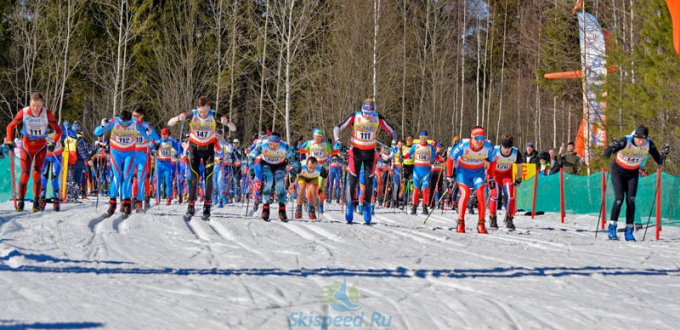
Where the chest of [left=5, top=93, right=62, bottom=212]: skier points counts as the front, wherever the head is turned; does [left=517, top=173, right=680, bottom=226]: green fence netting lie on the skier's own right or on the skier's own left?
on the skier's own left

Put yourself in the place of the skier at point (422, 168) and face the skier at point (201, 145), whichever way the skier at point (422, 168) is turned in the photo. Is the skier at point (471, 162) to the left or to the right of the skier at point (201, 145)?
left

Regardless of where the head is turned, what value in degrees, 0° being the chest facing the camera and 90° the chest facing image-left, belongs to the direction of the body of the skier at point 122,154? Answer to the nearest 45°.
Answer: approximately 0°

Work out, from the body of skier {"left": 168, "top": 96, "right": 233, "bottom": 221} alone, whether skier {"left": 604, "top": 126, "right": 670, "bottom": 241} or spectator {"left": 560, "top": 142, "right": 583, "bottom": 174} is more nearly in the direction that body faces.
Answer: the skier

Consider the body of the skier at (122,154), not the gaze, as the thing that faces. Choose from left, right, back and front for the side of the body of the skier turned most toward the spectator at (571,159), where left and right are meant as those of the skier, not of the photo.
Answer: left

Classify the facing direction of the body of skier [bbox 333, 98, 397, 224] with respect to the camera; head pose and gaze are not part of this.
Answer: toward the camera

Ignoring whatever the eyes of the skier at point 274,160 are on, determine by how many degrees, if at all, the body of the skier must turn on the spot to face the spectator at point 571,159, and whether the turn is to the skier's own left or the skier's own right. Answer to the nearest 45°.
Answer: approximately 135° to the skier's own left

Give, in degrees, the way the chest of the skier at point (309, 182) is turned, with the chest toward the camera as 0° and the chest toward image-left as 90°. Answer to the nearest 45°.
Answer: approximately 0°

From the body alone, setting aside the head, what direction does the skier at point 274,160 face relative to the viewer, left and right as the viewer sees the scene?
facing the viewer
